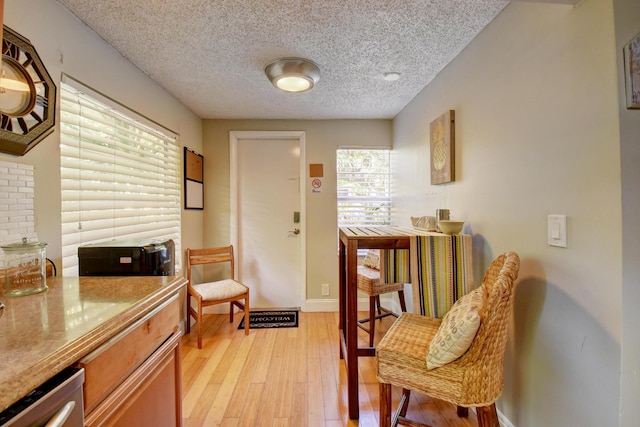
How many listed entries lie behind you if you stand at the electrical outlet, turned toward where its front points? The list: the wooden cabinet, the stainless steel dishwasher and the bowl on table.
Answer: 0

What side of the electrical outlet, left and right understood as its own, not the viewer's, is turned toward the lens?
front

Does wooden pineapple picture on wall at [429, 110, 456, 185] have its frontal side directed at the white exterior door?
no

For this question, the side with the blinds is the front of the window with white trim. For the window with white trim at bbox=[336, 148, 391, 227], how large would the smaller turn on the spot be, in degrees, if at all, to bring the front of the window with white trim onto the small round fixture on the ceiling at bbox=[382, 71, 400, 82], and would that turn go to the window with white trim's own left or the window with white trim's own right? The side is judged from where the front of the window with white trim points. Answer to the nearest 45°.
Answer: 0° — it already faces it

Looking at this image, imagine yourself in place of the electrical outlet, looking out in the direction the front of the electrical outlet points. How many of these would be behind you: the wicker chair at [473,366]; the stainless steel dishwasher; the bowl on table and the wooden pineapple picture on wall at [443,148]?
0

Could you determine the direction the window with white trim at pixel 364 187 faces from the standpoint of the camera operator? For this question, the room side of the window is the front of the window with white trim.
facing the viewer

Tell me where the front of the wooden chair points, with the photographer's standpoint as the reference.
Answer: facing the viewer and to the right of the viewer

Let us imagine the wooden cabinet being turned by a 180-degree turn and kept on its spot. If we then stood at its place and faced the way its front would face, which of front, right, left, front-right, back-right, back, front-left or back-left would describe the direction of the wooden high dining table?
back-right

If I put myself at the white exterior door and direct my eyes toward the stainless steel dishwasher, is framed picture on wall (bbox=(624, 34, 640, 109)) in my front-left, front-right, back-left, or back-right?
front-left

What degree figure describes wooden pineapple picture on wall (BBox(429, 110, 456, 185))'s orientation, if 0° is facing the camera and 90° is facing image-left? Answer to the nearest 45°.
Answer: approximately 45°

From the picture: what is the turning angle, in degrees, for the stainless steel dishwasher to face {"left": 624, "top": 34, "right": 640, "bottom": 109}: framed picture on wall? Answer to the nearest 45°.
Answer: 0° — it already faces it

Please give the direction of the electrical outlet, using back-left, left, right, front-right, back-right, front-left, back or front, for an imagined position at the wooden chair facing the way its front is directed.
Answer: front-left

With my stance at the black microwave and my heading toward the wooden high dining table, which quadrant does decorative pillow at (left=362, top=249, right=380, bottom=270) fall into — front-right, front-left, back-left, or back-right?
front-left

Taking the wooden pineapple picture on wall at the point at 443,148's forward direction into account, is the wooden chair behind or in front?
in front

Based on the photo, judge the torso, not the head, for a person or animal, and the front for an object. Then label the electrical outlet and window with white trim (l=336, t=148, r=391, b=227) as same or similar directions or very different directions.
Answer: same or similar directions

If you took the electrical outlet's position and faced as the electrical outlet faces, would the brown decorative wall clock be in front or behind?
in front

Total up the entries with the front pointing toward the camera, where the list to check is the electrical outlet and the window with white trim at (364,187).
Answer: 2

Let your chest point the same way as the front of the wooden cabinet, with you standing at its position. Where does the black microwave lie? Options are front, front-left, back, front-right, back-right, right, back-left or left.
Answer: back-left

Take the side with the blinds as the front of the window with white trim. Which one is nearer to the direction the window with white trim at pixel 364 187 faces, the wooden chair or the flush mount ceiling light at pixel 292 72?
the flush mount ceiling light
